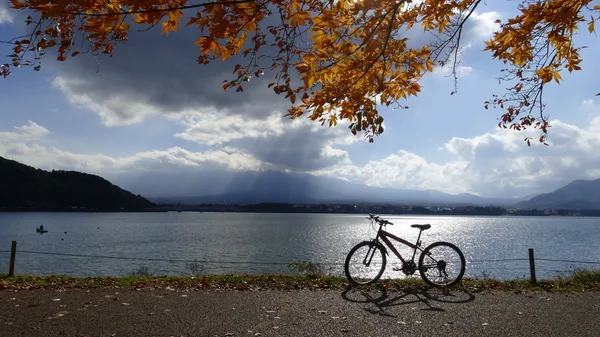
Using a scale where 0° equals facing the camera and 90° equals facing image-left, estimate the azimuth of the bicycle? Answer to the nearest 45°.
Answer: approximately 90°
